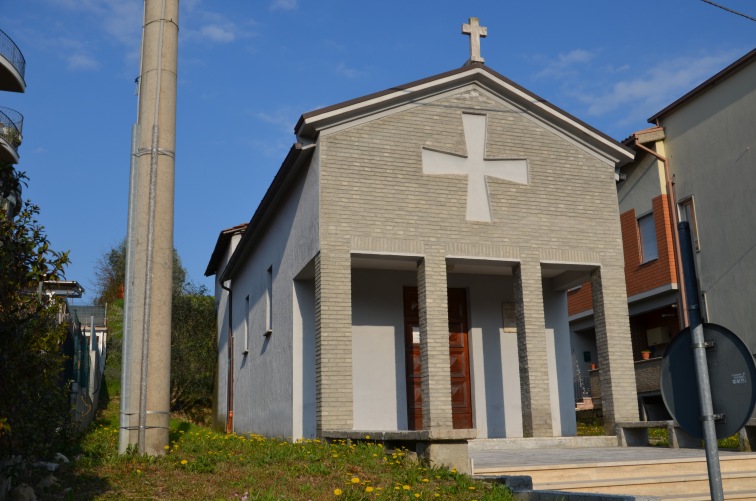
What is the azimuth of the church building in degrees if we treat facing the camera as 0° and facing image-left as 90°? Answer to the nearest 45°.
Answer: approximately 315°

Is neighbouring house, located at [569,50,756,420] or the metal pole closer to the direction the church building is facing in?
the metal pole

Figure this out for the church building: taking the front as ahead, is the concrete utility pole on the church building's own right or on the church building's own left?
on the church building's own right

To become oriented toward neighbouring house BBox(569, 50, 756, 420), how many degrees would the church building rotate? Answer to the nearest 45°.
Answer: approximately 90° to its left

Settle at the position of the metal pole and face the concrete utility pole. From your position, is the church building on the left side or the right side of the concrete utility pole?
right

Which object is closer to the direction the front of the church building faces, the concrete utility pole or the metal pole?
the metal pole
